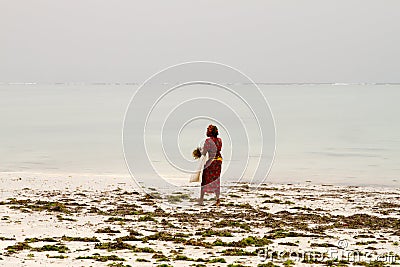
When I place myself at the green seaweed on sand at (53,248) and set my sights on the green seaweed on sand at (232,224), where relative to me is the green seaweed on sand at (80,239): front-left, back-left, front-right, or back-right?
front-left

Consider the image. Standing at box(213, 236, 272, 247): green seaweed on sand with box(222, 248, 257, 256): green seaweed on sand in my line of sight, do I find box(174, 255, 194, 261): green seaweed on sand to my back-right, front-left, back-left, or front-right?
front-right

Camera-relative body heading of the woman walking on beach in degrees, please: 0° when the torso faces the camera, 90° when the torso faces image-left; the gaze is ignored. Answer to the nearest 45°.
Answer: approximately 135°

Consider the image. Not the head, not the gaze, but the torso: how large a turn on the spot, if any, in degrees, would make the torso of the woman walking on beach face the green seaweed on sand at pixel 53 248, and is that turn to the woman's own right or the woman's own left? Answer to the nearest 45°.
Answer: approximately 90° to the woman's own left

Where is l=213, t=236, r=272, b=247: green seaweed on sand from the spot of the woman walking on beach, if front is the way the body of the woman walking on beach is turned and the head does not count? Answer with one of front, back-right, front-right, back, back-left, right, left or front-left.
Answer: back-left

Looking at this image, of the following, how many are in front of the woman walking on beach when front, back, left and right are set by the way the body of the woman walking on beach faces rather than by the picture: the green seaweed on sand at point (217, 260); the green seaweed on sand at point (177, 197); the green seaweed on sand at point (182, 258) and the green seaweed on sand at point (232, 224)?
1

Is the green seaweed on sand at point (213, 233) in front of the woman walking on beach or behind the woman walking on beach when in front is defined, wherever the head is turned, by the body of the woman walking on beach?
behind

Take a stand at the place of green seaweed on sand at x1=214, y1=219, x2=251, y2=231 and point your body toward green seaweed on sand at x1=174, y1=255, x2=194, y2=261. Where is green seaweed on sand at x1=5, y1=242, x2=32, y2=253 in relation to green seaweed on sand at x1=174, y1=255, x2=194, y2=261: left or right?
right

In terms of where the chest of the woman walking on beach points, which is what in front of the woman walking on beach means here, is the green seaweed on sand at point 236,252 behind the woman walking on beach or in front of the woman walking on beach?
behind

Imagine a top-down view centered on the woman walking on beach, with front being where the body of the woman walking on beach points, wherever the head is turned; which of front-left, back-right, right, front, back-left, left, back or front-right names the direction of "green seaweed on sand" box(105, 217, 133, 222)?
left

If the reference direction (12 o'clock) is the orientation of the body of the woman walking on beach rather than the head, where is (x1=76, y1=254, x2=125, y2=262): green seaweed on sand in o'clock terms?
The green seaweed on sand is roughly at 8 o'clock from the woman walking on beach.

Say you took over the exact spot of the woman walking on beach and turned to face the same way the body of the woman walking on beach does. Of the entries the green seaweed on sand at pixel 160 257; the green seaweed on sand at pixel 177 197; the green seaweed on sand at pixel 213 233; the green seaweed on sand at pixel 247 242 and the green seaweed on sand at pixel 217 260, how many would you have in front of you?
1

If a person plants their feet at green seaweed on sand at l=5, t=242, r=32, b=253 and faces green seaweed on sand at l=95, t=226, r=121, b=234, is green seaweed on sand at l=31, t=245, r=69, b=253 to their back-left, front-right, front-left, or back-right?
front-right
